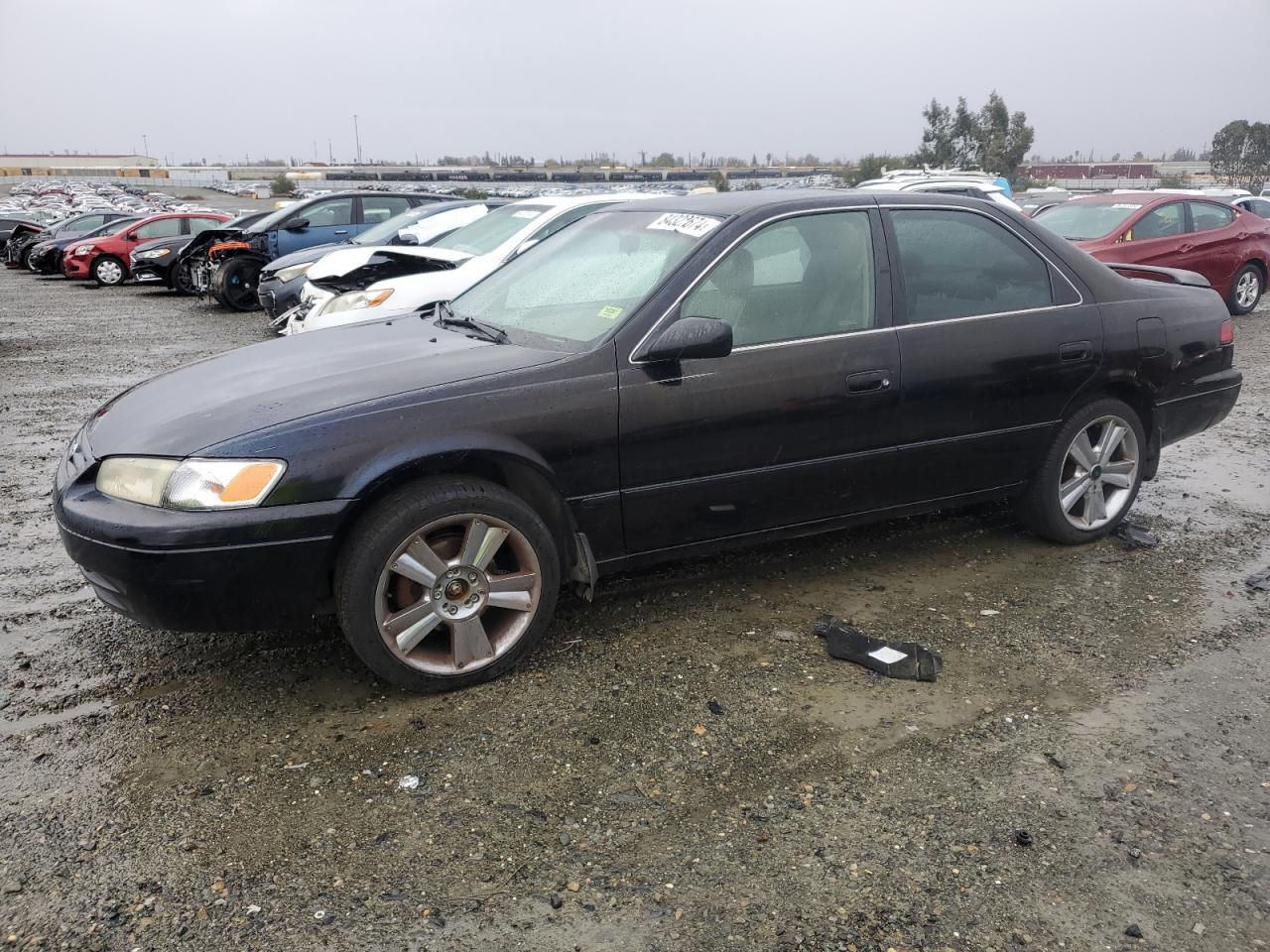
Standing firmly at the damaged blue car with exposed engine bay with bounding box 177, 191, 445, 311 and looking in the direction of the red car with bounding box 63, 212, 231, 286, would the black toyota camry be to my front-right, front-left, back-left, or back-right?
back-left

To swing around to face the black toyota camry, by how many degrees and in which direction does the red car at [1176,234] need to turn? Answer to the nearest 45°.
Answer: approximately 45° to its left

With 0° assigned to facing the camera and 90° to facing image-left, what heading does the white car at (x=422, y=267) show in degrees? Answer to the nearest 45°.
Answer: approximately 45°

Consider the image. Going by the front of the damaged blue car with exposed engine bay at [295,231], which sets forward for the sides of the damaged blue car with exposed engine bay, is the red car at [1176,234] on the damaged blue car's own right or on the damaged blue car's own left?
on the damaged blue car's own left

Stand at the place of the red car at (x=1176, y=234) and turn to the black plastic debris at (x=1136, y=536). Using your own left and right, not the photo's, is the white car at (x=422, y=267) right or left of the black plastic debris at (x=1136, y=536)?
right

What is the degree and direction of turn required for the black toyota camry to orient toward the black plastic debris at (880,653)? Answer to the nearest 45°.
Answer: approximately 135° to its left

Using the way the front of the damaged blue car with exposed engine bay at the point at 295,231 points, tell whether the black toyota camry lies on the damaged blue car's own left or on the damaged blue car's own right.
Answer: on the damaged blue car's own left

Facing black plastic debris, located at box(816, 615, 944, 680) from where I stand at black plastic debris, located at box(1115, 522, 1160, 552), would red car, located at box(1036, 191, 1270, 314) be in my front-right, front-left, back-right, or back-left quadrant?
back-right
